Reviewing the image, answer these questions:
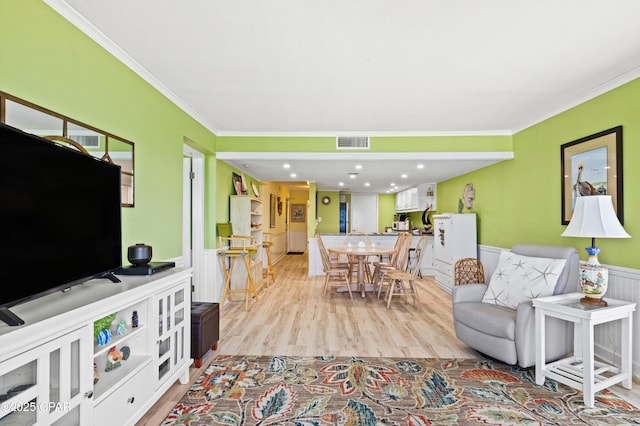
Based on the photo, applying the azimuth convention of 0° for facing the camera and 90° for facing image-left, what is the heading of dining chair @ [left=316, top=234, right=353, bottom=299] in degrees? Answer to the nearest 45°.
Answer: approximately 270°

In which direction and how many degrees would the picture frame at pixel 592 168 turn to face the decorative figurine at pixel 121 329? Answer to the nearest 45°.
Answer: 0° — it already faces it

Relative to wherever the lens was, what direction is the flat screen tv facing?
facing the viewer and to the right of the viewer

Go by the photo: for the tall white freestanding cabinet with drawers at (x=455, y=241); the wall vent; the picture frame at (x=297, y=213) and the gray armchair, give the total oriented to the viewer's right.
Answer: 0

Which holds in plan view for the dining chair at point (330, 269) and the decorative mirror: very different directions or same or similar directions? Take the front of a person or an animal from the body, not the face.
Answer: same or similar directions

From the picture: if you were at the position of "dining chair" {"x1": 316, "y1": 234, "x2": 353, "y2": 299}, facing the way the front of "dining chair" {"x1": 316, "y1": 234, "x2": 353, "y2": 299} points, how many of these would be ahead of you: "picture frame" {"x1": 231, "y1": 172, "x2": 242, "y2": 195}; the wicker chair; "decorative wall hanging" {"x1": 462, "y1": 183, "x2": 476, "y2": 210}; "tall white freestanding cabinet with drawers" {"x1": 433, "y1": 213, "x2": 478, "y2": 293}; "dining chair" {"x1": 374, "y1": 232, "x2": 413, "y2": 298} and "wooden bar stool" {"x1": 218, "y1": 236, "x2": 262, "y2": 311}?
4

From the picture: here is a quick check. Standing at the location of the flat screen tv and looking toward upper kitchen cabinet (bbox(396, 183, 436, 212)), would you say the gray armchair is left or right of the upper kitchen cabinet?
right

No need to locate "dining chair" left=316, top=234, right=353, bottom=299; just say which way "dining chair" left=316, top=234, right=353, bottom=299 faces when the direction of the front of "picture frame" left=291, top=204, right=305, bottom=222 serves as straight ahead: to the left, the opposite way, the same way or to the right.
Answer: to the left

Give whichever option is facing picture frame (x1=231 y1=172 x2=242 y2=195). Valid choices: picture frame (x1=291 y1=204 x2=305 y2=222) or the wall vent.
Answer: picture frame (x1=291 y1=204 x2=305 y2=222)

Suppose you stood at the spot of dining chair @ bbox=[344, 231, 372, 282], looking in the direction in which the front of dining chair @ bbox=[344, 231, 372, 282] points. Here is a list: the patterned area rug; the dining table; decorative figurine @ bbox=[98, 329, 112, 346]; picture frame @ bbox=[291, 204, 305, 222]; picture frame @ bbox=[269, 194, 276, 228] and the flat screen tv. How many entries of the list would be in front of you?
4

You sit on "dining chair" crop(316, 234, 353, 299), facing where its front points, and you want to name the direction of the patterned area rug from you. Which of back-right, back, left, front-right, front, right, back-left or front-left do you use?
right

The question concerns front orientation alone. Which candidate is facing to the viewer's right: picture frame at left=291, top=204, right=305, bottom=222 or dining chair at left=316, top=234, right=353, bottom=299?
the dining chair

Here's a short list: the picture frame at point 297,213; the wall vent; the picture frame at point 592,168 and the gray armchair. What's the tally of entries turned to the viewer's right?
0

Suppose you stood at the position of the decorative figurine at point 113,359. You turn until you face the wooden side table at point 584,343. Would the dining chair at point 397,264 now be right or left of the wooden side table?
left

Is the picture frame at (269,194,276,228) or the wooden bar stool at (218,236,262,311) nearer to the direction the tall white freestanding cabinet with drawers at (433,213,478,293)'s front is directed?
the wooden bar stool

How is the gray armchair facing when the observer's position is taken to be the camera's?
facing the viewer and to the left of the viewer
